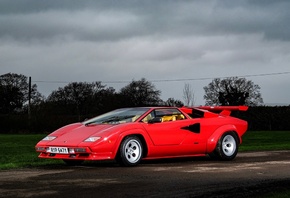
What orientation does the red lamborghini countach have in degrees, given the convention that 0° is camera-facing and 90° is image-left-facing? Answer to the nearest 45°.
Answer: approximately 45°
